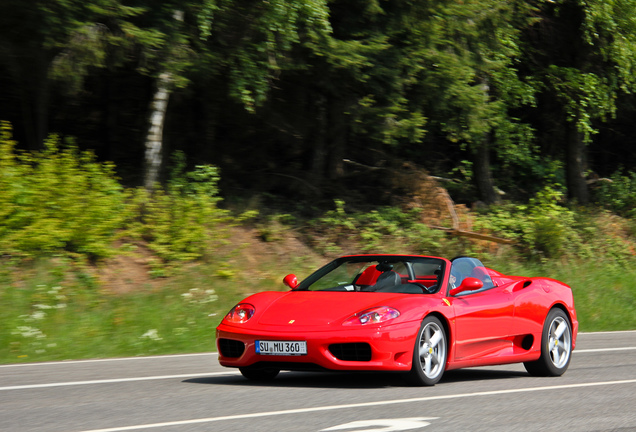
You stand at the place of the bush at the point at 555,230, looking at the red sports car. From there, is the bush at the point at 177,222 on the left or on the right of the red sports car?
right

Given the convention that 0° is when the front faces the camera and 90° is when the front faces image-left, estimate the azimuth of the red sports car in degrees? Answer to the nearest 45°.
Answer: approximately 45°

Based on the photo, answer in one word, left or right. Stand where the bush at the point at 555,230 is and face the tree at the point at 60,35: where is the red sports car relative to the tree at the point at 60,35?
left

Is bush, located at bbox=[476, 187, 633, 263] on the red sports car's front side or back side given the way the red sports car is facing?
on the back side

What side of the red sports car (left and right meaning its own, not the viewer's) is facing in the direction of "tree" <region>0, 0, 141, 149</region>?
right

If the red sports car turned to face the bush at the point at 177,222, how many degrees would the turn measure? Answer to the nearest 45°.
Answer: approximately 90° to its right

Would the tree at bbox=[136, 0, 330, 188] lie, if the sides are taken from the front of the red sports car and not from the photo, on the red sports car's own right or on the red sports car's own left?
on the red sports car's own right

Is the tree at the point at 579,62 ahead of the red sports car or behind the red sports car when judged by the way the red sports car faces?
behind
